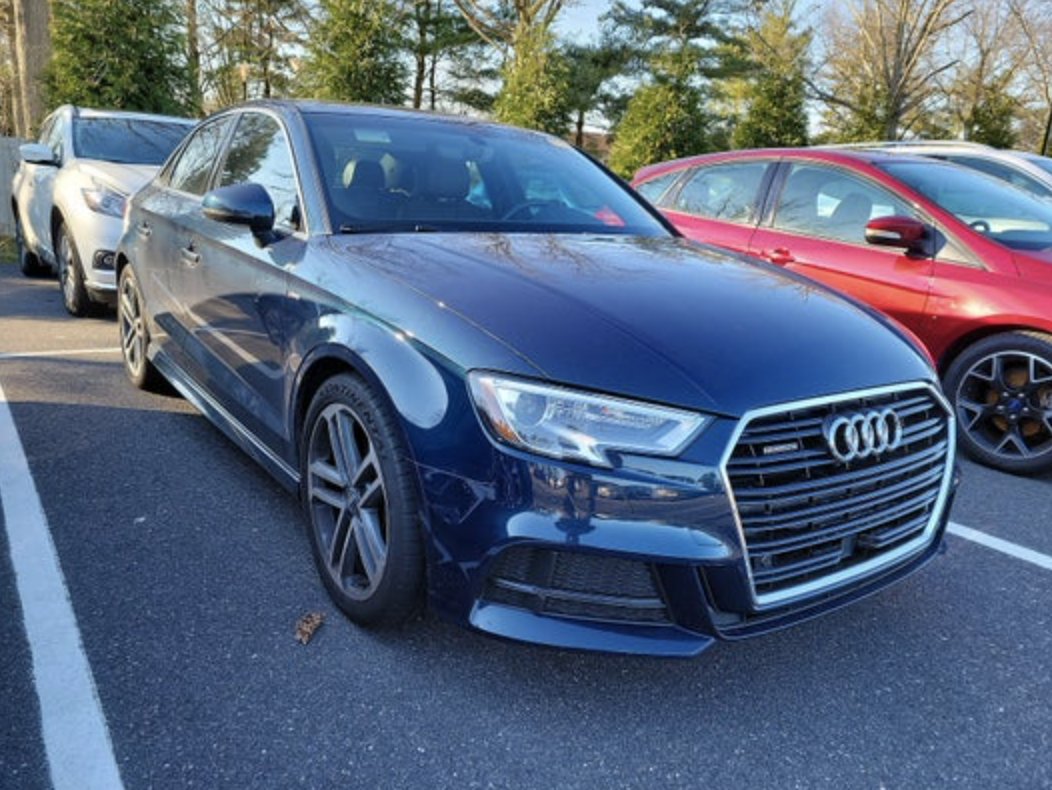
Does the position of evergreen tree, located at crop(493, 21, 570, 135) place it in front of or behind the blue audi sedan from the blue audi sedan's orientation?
behind

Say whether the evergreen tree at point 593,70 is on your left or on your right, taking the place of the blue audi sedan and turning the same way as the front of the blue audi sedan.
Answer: on your left

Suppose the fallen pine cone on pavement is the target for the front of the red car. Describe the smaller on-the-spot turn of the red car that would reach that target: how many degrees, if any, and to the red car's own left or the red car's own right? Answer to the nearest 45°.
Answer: approximately 90° to the red car's own right

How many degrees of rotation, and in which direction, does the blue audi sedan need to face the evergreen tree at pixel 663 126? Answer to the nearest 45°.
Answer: approximately 135° to its left

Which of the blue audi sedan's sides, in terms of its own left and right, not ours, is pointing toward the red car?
left

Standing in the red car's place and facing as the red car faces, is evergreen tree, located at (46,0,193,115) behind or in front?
behind

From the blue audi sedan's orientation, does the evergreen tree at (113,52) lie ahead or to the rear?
to the rear

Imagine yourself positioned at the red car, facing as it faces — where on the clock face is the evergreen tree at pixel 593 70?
The evergreen tree is roughly at 7 o'clock from the red car.

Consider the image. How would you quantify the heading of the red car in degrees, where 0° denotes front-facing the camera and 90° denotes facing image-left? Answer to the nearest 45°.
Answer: approximately 315°

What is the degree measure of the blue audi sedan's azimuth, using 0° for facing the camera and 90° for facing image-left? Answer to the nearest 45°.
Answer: approximately 315°

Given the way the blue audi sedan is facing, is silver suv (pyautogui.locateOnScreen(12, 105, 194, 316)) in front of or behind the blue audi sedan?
behind

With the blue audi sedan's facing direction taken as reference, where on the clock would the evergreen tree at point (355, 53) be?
The evergreen tree is roughly at 7 o'clock from the blue audi sedan.
